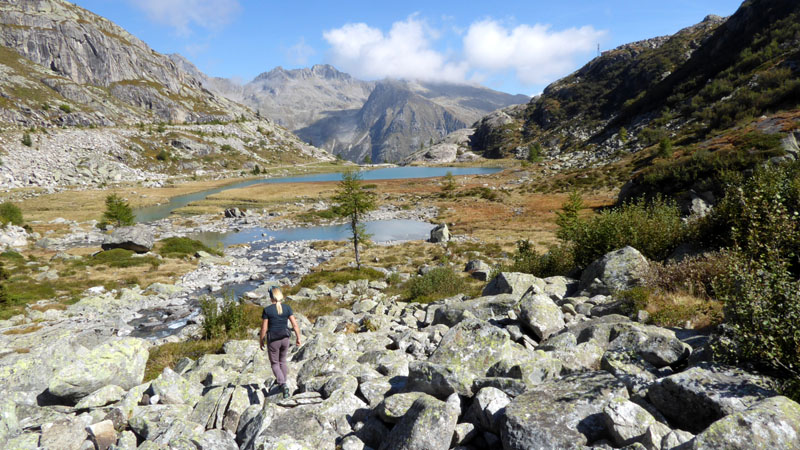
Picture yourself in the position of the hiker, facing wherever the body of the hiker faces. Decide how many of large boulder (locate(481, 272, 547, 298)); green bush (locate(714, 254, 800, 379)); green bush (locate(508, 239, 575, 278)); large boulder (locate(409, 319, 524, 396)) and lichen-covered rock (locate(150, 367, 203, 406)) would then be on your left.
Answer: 1

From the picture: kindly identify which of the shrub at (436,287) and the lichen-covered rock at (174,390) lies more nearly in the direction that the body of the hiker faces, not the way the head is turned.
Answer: the shrub

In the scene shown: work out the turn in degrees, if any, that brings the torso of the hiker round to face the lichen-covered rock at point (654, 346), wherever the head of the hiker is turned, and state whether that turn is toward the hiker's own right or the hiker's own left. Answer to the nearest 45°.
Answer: approximately 135° to the hiker's own right

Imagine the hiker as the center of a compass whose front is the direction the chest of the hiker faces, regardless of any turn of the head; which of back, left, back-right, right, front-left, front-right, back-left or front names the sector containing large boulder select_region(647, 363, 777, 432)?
back-right

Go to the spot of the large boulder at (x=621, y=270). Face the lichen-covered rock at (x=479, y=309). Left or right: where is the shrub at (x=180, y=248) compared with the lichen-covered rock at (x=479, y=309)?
right

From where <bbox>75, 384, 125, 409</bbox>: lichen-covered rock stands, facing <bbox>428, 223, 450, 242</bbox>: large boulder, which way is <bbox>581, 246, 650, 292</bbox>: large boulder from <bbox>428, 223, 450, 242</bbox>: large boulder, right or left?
right

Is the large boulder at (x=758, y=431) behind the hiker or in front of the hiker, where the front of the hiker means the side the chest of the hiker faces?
behind

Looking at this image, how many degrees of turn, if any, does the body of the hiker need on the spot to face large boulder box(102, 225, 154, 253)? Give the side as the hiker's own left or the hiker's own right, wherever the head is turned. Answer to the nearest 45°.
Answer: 0° — they already face it

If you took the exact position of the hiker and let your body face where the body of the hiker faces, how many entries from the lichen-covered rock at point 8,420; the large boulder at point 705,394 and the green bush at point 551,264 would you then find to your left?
1

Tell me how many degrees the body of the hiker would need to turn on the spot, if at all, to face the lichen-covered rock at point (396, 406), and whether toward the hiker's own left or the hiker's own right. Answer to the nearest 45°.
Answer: approximately 135° to the hiker's own right

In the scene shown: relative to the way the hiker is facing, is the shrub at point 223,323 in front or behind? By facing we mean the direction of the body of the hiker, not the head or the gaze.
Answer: in front

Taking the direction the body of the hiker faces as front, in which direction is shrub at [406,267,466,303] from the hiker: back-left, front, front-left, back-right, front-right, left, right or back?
front-right

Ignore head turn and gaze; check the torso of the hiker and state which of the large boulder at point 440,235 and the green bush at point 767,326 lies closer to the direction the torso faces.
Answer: the large boulder

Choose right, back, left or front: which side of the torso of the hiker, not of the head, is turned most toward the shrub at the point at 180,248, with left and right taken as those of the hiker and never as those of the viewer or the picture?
front

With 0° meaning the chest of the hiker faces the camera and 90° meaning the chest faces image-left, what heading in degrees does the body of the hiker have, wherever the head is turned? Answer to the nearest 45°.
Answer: approximately 180°

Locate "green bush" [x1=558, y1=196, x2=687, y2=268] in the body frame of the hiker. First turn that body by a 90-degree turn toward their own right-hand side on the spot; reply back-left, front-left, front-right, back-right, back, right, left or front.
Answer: front

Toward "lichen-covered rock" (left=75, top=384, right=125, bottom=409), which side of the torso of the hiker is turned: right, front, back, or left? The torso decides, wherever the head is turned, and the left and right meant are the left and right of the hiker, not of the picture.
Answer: left
